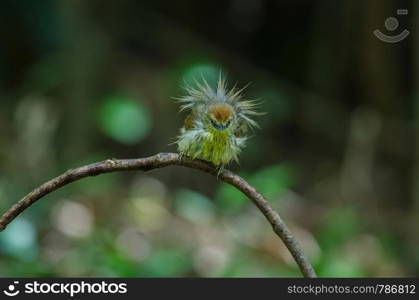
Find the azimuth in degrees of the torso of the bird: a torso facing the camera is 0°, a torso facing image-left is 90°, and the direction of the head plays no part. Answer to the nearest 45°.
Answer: approximately 0°
